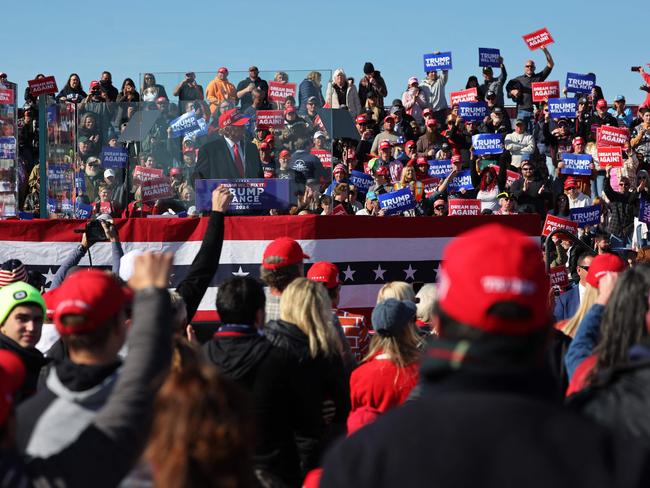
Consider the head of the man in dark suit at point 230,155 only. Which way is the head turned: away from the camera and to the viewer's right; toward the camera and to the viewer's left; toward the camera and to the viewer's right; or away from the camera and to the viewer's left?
toward the camera and to the viewer's right

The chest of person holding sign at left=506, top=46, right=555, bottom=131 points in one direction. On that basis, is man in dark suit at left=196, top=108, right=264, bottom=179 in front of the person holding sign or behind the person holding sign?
in front

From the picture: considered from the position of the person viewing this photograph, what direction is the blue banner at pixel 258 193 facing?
facing the viewer

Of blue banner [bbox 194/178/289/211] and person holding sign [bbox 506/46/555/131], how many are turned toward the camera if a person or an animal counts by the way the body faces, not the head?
2

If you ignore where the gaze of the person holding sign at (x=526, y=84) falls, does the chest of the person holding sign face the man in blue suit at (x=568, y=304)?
yes

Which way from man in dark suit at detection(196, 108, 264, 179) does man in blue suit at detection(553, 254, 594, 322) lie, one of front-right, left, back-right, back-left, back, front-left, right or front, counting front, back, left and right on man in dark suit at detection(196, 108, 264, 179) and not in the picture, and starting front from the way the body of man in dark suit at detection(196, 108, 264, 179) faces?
front

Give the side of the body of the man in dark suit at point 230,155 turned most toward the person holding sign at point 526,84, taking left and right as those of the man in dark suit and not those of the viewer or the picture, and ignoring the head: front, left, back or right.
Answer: left

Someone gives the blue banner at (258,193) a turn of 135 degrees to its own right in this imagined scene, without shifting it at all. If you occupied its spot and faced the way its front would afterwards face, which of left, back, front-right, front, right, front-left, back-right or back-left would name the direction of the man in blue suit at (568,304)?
back
